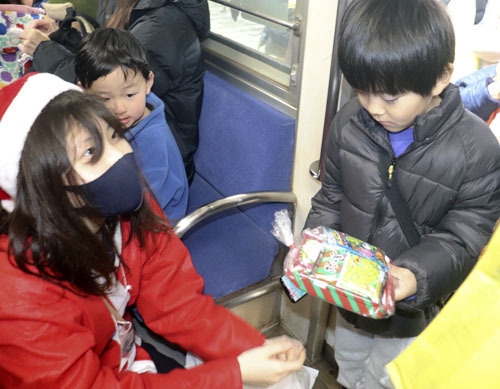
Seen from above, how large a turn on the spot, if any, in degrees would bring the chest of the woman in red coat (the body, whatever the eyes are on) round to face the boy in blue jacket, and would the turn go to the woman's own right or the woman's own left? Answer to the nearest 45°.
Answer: approximately 135° to the woman's own left

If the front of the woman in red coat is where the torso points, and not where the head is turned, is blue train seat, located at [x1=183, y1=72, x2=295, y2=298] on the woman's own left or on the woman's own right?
on the woman's own left

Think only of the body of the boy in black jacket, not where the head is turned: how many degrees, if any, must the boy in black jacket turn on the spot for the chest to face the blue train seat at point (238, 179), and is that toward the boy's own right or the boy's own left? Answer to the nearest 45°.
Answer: approximately 90° to the boy's own right

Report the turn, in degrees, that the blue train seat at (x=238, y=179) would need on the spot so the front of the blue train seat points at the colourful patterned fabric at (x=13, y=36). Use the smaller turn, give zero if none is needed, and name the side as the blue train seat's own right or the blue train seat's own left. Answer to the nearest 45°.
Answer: approximately 90° to the blue train seat's own right

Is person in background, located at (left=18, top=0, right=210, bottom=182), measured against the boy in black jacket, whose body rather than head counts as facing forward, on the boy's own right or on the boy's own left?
on the boy's own right

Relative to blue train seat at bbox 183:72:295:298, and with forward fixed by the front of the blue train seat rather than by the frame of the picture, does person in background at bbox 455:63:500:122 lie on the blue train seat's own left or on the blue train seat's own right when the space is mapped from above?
on the blue train seat's own left
